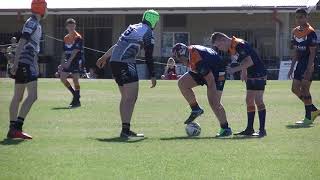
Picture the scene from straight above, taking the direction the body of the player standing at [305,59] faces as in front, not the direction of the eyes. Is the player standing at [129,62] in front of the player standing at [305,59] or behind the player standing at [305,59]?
in front

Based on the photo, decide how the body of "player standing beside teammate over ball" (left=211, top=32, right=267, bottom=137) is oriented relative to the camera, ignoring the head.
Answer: to the viewer's left

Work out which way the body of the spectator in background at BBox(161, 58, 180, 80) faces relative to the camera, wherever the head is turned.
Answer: toward the camera

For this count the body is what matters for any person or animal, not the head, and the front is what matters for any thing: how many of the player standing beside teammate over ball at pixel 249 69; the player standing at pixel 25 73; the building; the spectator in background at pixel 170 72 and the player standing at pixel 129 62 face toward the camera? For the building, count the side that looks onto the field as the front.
2

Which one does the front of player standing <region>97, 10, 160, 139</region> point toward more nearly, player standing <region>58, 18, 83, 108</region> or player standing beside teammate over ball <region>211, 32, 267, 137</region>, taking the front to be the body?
the player standing beside teammate over ball

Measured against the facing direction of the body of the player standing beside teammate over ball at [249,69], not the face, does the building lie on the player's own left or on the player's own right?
on the player's own right

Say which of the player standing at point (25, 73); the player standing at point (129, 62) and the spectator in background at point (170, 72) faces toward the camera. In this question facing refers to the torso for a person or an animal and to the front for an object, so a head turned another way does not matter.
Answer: the spectator in background

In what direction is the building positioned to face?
toward the camera

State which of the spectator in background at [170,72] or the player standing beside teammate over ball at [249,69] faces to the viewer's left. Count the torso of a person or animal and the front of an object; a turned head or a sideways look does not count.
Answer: the player standing beside teammate over ball

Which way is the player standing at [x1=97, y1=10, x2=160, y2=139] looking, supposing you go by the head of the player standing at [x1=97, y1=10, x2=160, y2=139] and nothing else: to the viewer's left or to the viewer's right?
to the viewer's right

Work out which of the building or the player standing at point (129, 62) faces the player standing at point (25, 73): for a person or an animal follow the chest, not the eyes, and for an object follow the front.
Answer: the building
